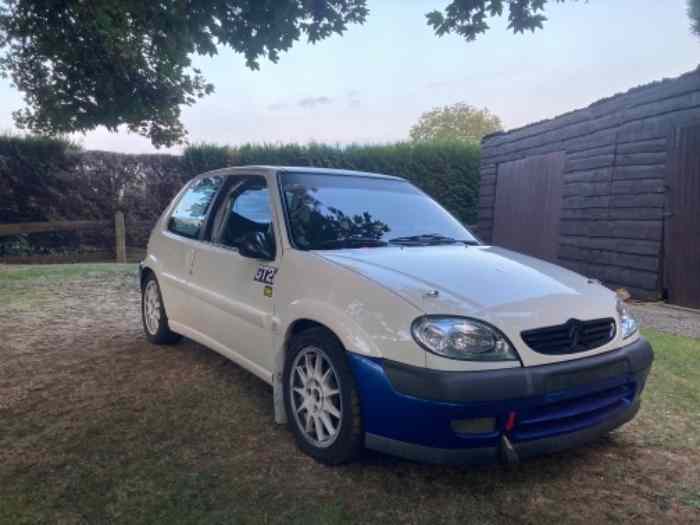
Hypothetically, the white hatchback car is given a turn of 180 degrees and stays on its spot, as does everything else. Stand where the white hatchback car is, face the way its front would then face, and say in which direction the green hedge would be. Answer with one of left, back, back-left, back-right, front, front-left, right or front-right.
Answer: front-right

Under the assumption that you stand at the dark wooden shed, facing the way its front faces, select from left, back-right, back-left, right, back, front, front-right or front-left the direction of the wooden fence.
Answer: front-right

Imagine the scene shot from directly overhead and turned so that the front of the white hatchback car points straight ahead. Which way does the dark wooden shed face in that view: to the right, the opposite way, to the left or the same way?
to the right

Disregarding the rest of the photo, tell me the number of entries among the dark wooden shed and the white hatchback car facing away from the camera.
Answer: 0

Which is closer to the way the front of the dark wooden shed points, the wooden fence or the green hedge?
the wooden fence

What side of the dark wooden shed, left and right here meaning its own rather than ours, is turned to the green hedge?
right

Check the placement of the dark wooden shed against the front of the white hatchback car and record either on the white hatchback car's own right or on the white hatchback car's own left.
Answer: on the white hatchback car's own left

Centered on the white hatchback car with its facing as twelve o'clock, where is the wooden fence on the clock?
The wooden fence is roughly at 6 o'clock from the white hatchback car.

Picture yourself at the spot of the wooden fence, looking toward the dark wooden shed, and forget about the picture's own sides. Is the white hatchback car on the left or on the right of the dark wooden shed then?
right

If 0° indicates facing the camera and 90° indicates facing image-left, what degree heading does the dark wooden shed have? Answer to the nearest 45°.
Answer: approximately 45°
